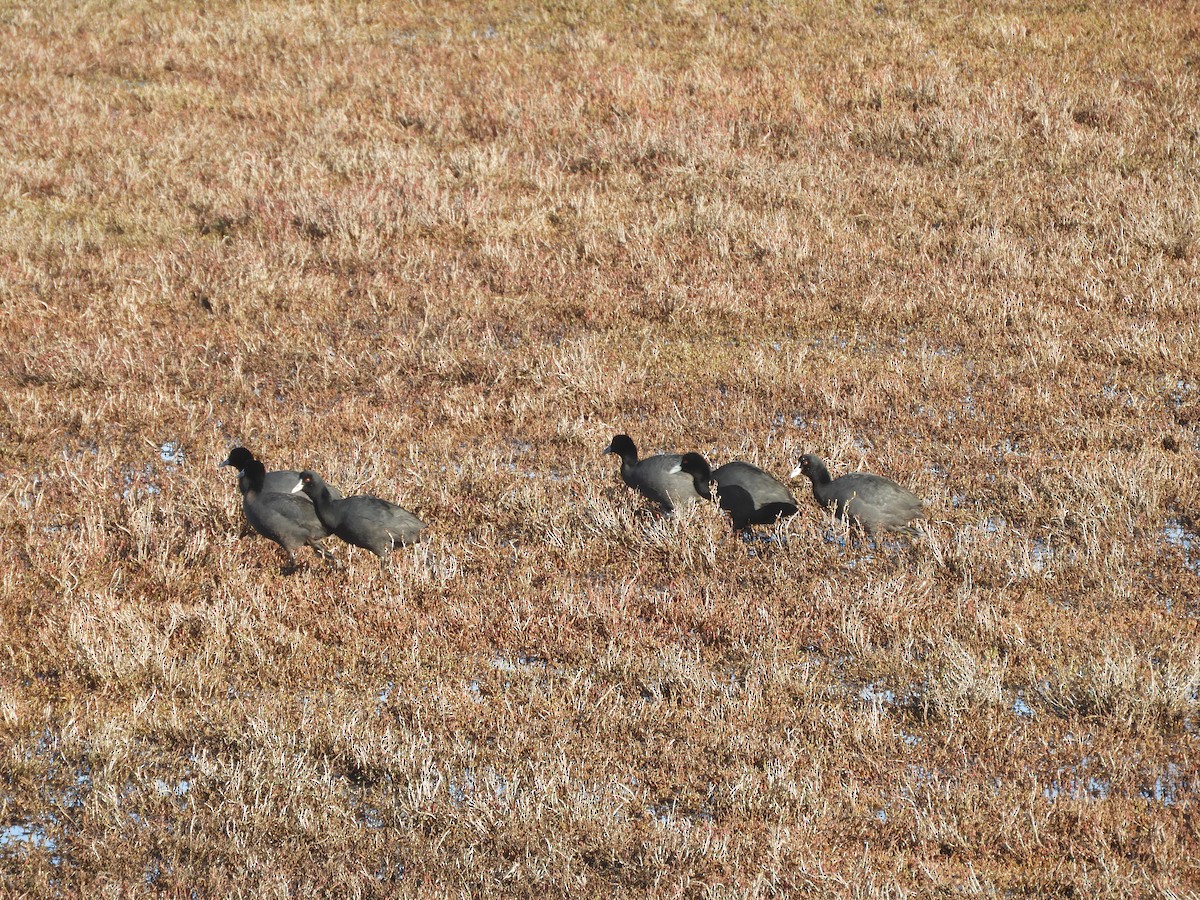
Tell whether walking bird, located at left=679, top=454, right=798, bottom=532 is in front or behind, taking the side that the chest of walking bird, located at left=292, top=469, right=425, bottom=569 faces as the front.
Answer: behind

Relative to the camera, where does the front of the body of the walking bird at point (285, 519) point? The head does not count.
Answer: to the viewer's left

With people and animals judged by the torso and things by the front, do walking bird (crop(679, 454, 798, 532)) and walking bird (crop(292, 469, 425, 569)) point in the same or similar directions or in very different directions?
same or similar directions

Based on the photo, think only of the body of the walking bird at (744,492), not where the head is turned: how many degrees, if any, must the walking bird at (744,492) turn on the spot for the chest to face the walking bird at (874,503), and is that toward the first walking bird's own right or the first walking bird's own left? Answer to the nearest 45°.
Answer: approximately 180°

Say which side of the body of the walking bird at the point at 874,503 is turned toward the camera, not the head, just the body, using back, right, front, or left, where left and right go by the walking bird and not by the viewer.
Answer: left

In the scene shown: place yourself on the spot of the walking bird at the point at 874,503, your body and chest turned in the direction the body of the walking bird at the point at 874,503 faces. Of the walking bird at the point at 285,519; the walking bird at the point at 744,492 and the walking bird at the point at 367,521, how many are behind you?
0

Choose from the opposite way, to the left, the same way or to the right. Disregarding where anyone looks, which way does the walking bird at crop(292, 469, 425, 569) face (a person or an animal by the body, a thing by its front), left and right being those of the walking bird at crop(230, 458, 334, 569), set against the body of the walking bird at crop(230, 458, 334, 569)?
the same way

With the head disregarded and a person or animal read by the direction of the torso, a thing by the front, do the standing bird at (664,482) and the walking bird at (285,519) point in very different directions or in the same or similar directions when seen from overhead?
same or similar directions

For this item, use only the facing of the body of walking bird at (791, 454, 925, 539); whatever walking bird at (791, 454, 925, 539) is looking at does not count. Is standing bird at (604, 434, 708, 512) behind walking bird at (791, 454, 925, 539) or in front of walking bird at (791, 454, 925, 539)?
in front

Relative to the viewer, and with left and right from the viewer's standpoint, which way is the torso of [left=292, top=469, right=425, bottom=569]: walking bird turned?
facing to the left of the viewer

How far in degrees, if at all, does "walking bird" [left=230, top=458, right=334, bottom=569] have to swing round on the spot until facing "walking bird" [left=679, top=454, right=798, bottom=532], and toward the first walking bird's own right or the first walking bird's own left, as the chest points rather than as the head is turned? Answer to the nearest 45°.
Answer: approximately 180°

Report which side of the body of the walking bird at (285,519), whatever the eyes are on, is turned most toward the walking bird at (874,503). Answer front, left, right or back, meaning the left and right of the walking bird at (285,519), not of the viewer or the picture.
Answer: back

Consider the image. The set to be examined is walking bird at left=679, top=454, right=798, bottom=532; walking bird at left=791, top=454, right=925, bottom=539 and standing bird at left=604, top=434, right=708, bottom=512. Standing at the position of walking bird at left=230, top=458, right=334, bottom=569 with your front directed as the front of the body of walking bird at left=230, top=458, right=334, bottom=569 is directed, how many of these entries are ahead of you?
0

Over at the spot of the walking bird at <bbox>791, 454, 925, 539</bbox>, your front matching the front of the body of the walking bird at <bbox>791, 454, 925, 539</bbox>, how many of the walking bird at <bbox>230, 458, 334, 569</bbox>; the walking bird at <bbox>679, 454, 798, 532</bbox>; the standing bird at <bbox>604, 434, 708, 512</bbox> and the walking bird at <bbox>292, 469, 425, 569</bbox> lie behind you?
0

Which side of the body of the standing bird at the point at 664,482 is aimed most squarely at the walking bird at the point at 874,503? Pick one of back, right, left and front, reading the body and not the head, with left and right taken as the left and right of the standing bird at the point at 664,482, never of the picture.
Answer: back

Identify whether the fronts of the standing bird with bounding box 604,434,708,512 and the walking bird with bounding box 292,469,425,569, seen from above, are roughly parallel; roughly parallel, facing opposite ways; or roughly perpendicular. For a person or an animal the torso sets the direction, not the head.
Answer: roughly parallel

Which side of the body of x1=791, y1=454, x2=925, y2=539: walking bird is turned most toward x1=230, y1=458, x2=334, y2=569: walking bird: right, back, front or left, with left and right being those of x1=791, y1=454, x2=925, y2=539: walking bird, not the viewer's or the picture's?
front

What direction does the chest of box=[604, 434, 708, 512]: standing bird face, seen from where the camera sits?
to the viewer's left

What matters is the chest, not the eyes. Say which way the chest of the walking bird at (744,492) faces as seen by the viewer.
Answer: to the viewer's left

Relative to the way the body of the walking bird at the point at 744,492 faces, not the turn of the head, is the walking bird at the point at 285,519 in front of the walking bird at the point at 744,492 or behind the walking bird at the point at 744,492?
in front
